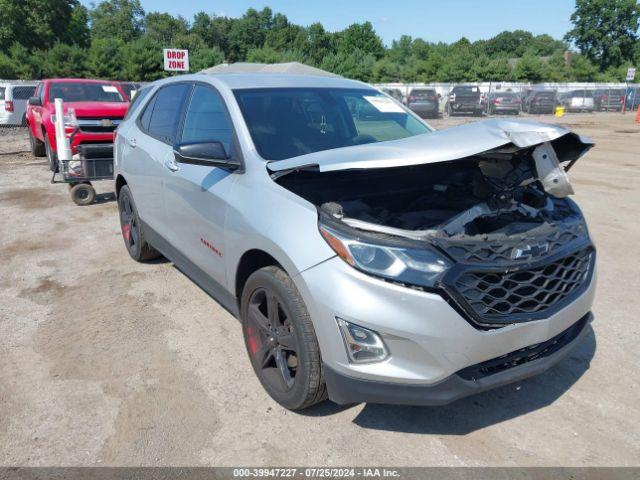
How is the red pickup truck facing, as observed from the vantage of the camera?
facing the viewer and to the right of the viewer

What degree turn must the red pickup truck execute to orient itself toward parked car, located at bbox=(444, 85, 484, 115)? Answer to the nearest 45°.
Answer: approximately 90° to its left

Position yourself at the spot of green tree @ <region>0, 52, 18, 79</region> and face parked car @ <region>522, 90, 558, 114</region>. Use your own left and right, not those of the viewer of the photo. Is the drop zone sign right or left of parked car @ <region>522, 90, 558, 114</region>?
right

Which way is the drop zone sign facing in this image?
toward the camera

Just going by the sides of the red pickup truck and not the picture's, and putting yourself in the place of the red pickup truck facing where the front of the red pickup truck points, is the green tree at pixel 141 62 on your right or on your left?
on your left

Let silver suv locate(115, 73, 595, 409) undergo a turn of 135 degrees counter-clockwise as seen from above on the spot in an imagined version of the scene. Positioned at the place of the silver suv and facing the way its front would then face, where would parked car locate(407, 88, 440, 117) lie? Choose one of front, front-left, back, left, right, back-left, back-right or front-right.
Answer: front

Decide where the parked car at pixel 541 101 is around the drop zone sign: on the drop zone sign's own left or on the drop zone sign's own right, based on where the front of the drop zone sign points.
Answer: on the drop zone sign's own left

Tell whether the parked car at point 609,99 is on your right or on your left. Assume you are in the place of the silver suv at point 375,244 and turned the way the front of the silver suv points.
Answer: on your left

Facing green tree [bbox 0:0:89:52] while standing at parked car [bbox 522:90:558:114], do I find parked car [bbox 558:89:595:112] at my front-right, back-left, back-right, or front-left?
back-right

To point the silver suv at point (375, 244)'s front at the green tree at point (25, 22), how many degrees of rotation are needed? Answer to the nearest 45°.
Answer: approximately 180°
